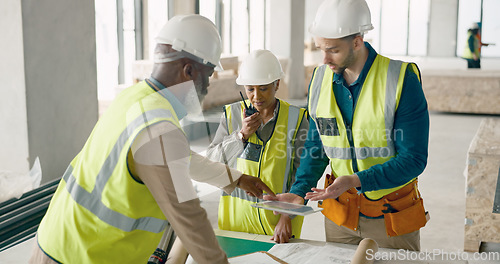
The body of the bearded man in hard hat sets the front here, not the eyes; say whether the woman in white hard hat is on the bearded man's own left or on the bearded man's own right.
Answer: on the bearded man's own right

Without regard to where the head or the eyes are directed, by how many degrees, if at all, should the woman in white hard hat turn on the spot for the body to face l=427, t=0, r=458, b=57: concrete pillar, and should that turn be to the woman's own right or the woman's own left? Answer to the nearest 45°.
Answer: approximately 180°

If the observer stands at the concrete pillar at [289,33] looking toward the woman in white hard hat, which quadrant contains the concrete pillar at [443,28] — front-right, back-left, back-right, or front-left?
back-left

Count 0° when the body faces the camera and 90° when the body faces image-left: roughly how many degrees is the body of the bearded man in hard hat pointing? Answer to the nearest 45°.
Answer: approximately 45°

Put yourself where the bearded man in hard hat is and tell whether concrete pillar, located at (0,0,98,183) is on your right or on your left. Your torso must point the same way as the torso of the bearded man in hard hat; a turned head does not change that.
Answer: on your right

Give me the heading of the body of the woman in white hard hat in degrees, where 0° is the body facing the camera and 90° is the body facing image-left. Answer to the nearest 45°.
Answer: approximately 0°

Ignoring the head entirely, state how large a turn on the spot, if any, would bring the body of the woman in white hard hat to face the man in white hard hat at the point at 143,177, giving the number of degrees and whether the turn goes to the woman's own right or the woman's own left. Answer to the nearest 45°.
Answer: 0° — they already face them
